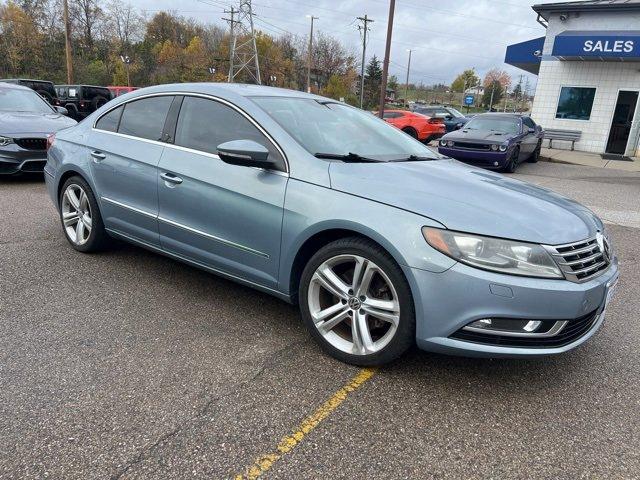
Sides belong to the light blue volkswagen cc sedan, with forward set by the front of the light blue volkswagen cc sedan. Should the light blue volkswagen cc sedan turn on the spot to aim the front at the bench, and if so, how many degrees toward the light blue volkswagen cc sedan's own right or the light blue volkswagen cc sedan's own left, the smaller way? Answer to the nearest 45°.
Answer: approximately 90° to the light blue volkswagen cc sedan's own left

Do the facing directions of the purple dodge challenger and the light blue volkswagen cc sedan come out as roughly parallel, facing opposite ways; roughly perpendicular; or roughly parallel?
roughly perpendicular

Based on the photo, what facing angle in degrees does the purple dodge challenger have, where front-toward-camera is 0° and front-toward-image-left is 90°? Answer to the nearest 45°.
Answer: approximately 45°

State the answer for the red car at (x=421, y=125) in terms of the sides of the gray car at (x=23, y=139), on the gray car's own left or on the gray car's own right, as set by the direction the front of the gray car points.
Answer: on the gray car's own left

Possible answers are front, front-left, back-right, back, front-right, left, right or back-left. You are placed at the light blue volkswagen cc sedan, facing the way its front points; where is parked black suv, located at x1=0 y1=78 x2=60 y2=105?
back

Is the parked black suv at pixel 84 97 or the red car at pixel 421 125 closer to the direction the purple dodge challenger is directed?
the parked black suv

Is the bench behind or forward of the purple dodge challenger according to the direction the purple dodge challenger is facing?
behind

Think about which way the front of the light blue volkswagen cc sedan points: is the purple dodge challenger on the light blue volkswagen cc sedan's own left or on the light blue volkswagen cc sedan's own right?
on the light blue volkswagen cc sedan's own left

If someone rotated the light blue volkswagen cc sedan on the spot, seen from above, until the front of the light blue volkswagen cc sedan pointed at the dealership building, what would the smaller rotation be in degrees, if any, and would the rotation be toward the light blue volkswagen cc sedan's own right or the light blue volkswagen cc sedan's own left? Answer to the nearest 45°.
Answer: approximately 90° to the light blue volkswagen cc sedan's own left
